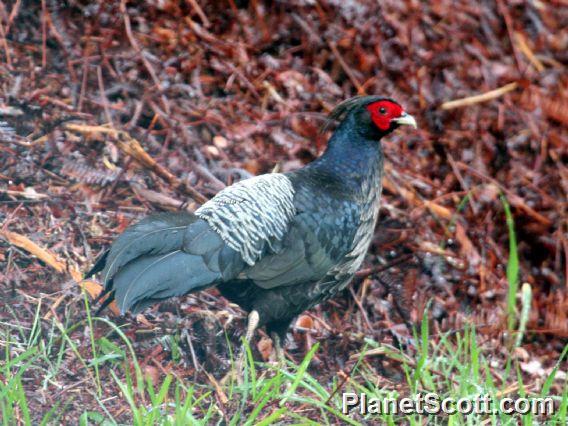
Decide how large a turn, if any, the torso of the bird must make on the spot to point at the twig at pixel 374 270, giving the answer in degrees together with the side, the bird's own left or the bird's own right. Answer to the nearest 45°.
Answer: approximately 45° to the bird's own left

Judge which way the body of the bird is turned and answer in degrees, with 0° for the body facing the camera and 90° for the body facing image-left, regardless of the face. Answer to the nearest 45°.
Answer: approximately 270°

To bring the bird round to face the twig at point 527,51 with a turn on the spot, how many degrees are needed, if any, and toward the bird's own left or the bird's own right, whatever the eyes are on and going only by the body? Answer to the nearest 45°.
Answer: approximately 45° to the bird's own left

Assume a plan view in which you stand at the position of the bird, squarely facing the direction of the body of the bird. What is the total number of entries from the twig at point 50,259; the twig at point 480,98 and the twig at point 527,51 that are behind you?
1

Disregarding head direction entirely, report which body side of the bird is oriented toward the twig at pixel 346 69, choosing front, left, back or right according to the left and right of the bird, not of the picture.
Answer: left

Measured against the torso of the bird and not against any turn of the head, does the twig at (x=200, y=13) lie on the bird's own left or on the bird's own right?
on the bird's own left

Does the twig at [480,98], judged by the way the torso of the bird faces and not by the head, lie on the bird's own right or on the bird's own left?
on the bird's own left

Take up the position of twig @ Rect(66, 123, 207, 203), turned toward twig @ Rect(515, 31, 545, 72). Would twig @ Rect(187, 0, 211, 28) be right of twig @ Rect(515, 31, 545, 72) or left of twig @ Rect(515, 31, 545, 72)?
left

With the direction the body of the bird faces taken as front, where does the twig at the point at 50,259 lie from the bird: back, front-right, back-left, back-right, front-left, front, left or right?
back
